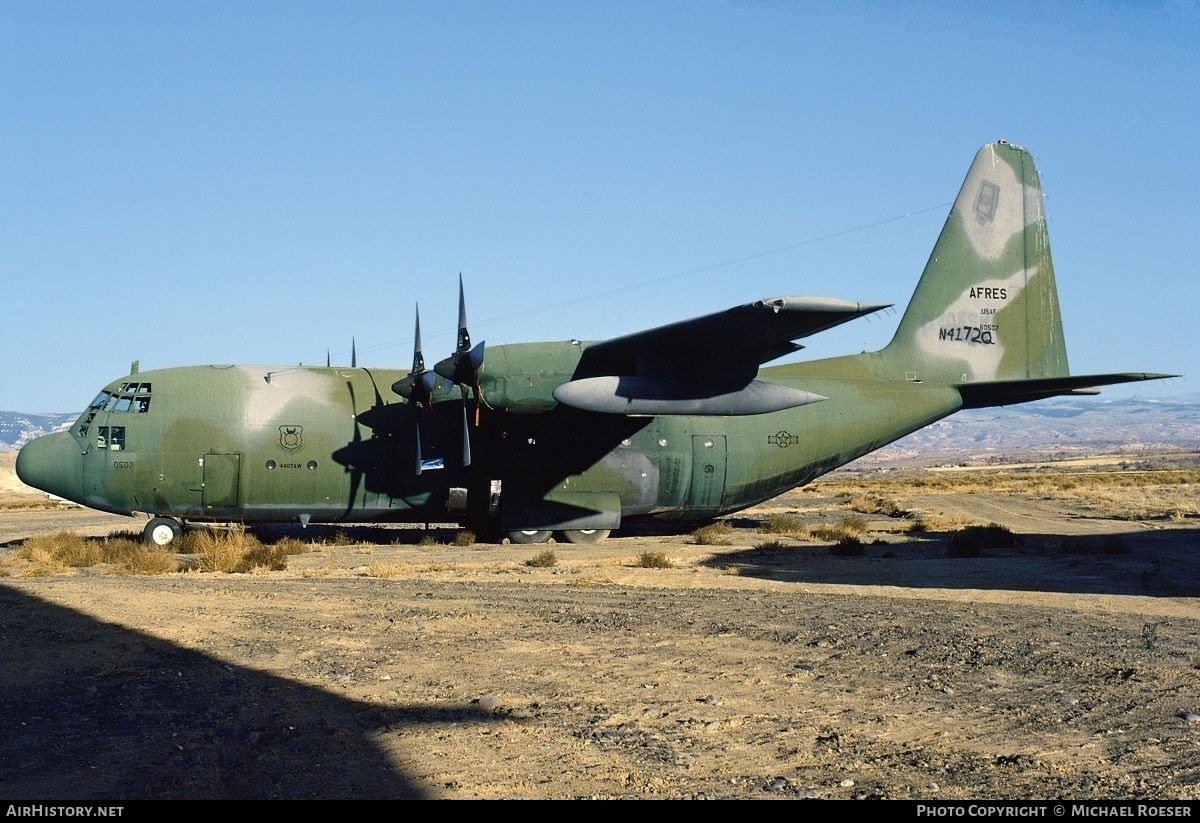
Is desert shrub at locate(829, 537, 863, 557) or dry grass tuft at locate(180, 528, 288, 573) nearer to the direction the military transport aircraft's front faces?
the dry grass tuft

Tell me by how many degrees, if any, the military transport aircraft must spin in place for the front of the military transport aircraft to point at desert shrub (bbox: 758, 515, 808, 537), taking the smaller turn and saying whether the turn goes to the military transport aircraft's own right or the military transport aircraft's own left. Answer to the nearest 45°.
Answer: approximately 135° to the military transport aircraft's own right

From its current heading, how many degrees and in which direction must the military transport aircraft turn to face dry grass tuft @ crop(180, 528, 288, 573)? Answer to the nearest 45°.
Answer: approximately 45° to its left

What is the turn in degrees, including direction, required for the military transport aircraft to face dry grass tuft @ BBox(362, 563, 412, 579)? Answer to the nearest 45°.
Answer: approximately 45° to its left

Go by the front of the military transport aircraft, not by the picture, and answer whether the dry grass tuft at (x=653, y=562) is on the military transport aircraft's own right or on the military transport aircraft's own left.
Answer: on the military transport aircraft's own left

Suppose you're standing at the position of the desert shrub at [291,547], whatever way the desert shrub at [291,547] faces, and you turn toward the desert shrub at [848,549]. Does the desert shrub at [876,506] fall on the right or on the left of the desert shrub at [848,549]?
left

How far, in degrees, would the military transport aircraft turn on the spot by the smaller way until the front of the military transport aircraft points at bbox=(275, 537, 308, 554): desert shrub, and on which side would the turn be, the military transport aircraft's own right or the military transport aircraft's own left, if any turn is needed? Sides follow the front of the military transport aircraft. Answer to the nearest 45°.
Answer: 0° — it already faces it

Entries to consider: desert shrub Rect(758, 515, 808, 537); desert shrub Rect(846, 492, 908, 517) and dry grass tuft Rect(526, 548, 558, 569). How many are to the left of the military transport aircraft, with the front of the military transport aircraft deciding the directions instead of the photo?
1

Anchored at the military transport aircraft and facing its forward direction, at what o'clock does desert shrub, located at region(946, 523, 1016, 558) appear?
The desert shrub is roughly at 6 o'clock from the military transport aircraft.

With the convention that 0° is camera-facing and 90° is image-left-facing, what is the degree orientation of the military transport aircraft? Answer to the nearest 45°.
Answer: approximately 90°

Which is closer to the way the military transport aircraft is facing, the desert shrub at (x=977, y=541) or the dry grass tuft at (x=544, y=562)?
the dry grass tuft

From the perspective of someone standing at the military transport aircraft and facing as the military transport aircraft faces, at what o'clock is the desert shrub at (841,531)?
The desert shrub is roughly at 5 o'clock from the military transport aircraft.

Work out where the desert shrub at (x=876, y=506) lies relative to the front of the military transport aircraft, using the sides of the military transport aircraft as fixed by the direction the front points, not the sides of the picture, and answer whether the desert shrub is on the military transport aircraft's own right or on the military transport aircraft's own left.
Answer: on the military transport aircraft's own right
